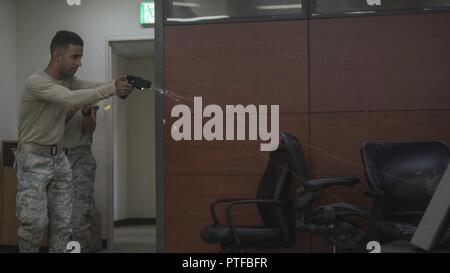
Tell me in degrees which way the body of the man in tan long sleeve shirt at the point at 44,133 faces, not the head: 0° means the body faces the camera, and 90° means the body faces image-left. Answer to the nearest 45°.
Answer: approximately 315°
